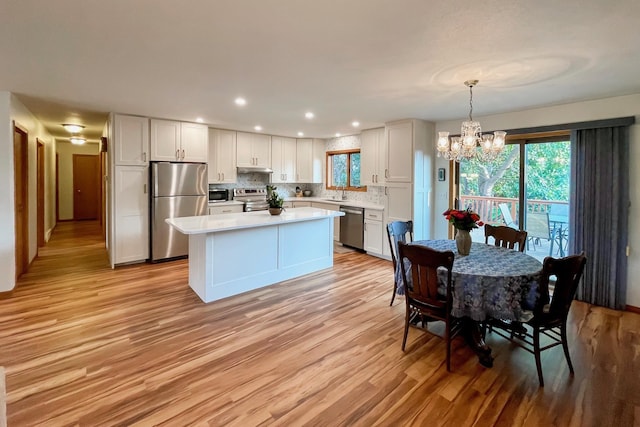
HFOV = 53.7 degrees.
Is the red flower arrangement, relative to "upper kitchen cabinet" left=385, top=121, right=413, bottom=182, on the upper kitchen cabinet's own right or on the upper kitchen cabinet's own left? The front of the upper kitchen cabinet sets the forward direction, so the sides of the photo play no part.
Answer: on the upper kitchen cabinet's own left

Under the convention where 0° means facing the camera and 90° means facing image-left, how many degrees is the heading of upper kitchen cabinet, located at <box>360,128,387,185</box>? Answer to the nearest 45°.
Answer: approximately 45°

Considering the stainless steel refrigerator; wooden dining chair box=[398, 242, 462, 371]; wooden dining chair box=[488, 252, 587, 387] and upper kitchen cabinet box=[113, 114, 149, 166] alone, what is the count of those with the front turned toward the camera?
2

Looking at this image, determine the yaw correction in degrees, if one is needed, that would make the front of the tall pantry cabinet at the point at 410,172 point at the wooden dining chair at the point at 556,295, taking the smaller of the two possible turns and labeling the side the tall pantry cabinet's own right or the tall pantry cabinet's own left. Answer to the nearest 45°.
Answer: approximately 45° to the tall pantry cabinet's own left

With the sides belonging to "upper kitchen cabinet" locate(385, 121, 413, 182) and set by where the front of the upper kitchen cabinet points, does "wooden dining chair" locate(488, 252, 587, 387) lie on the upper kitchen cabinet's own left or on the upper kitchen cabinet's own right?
on the upper kitchen cabinet's own left
